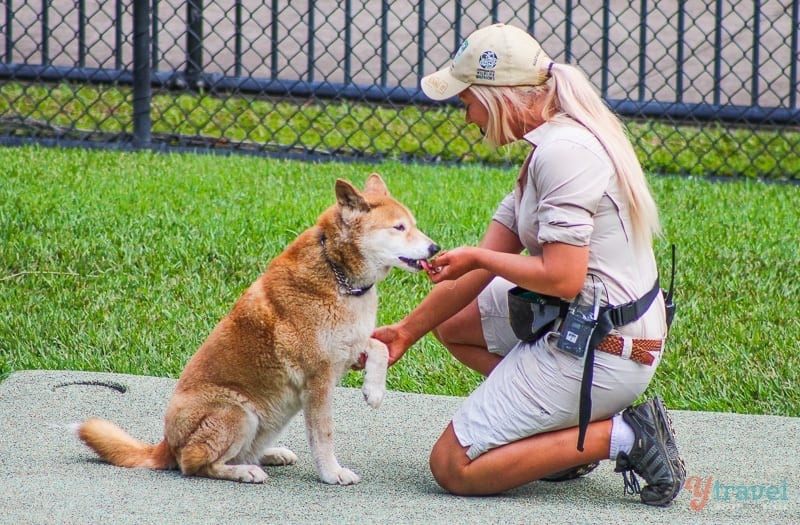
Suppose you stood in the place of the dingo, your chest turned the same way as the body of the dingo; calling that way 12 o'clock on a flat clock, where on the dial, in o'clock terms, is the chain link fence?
The chain link fence is roughly at 9 o'clock from the dingo.

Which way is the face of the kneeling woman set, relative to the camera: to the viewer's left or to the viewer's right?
to the viewer's left

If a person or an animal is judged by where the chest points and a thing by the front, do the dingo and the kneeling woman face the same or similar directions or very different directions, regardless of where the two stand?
very different directions

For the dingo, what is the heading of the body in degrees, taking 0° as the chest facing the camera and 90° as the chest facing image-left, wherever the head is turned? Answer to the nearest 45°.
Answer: approximately 270°

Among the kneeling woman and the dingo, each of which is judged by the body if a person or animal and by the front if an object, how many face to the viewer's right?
1

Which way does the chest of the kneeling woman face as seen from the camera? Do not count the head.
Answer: to the viewer's left

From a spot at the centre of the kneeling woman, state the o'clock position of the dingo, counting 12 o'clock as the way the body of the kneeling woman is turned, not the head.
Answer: The dingo is roughly at 12 o'clock from the kneeling woman.

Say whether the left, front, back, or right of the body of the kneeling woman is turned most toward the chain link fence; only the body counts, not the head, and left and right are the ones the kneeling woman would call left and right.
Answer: right

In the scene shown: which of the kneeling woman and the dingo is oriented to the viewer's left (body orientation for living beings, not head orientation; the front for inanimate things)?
the kneeling woman
